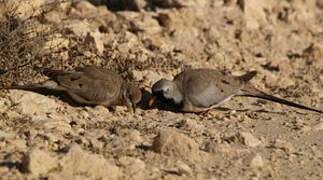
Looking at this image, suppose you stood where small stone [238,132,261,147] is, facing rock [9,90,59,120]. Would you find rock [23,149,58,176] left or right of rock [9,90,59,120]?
left

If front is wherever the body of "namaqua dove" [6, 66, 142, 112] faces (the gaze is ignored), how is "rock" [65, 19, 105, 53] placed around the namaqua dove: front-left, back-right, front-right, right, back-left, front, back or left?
left

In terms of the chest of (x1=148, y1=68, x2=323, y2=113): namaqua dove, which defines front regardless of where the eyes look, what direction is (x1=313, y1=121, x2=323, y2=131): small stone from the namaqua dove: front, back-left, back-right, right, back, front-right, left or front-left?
back

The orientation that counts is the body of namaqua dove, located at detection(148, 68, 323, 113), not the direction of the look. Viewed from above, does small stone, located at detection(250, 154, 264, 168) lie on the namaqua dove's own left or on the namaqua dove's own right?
on the namaqua dove's own left

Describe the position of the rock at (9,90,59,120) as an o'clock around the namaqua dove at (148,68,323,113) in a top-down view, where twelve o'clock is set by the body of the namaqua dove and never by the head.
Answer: The rock is roughly at 11 o'clock from the namaqua dove.

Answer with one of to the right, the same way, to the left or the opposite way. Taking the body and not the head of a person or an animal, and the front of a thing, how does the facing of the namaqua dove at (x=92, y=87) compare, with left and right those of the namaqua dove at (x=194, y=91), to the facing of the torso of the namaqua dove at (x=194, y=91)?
the opposite way

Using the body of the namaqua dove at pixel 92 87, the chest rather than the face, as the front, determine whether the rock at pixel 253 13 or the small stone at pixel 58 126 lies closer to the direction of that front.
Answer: the rock

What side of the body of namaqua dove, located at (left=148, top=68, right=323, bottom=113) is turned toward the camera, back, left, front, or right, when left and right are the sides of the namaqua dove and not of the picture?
left

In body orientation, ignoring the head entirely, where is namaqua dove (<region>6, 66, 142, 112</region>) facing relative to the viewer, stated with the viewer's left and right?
facing to the right of the viewer

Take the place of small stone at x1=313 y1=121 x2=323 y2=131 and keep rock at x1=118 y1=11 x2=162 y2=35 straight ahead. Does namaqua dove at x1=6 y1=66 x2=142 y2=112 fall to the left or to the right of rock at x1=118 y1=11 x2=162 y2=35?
left

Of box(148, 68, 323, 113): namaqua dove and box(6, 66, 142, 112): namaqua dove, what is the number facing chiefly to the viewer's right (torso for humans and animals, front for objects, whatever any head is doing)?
1

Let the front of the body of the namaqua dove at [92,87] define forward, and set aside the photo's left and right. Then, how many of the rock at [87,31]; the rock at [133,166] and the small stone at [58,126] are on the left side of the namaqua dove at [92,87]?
1
